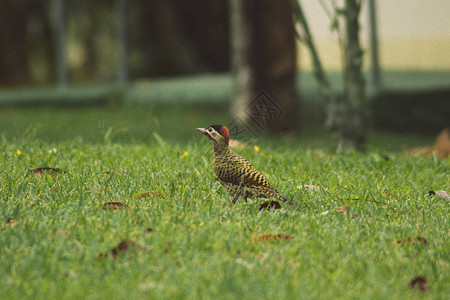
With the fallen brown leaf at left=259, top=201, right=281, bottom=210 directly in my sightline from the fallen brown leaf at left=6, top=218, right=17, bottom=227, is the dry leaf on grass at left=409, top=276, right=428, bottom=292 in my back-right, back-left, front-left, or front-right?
front-right

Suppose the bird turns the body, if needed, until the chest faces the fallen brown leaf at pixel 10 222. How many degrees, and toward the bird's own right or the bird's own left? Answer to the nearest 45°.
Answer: approximately 45° to the bird's own left

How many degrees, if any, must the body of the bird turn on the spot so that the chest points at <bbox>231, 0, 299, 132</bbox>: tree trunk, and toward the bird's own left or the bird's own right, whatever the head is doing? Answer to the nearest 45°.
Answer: approximately 90° to the bird's own right

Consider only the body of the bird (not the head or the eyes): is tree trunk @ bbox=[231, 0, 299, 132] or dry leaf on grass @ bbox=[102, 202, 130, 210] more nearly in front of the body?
the dry leaf on grass

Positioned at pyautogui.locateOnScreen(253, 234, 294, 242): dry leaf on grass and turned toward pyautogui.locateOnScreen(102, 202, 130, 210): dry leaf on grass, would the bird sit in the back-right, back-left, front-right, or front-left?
front-right

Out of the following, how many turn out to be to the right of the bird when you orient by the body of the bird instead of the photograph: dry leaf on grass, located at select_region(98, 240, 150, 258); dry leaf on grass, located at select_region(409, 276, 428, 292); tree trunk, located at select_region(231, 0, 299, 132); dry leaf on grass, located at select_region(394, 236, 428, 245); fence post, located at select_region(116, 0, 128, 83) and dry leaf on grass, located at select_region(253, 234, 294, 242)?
2

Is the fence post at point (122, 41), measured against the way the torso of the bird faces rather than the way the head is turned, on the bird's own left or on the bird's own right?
on the bird's own right

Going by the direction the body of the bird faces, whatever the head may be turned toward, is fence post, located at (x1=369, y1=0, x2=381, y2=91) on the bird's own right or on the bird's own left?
on the bird's own right

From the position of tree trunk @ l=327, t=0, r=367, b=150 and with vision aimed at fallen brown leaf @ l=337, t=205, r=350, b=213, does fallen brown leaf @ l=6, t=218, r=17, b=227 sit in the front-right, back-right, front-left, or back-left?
front-right

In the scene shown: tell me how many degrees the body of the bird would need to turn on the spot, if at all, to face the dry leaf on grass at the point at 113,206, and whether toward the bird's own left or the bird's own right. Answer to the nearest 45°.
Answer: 0° — it already faces it

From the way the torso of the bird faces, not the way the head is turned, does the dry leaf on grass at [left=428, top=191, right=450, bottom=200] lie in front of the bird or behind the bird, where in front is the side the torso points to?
behind

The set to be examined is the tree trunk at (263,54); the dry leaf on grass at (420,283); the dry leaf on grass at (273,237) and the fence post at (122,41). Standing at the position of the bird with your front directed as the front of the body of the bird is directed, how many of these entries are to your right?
2

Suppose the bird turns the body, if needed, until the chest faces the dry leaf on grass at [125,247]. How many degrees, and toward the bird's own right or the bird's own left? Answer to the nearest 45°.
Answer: approximately 45° to the bird's own left

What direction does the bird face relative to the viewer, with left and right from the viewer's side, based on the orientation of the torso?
facing to the left of the viewer

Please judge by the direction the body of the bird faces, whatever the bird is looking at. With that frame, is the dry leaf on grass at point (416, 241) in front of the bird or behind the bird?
behind

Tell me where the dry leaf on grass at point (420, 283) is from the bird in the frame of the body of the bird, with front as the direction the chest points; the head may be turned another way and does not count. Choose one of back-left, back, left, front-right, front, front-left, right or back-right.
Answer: back-left
